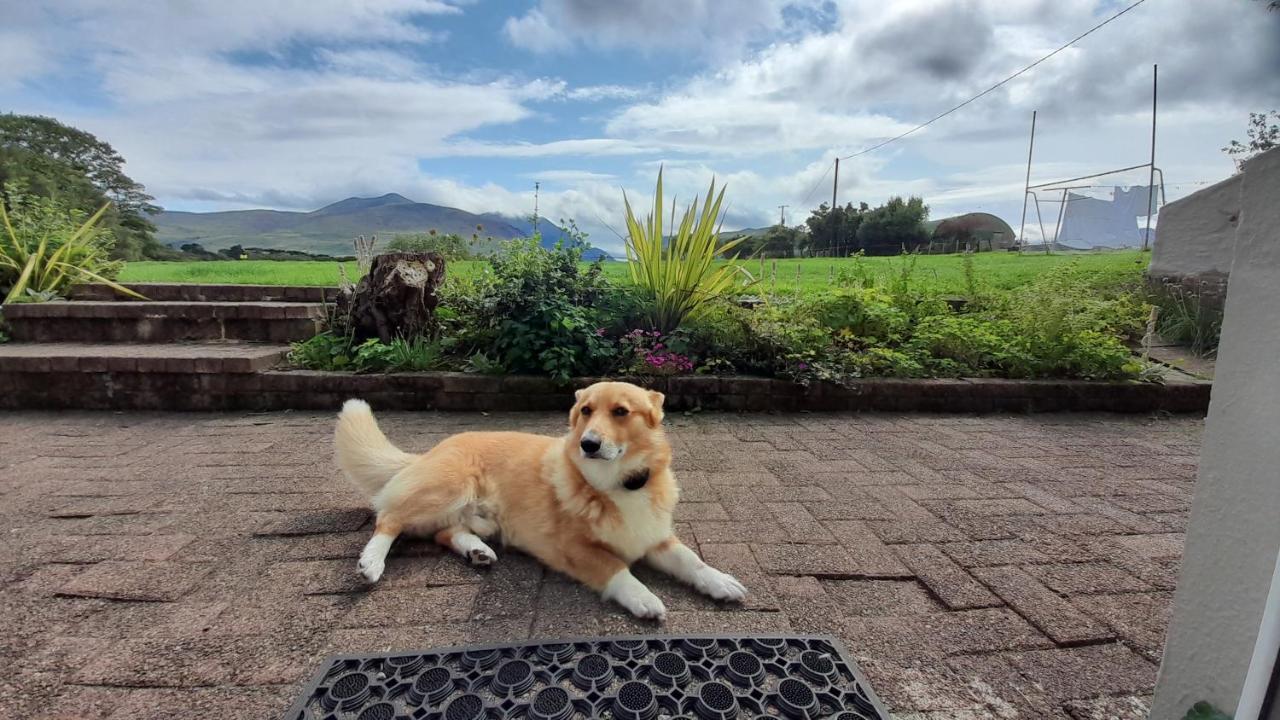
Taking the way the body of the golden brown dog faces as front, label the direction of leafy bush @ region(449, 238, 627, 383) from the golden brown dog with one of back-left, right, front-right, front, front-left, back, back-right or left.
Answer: back-left

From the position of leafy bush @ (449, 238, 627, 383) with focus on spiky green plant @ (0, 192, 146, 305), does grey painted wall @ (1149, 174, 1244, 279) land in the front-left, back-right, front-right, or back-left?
back-right

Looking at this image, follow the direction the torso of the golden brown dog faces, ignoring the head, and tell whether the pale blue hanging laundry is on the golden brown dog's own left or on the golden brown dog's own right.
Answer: on the golden brown dog's own left

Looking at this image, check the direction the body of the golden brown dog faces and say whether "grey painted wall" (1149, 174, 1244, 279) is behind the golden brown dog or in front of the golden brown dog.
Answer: in front

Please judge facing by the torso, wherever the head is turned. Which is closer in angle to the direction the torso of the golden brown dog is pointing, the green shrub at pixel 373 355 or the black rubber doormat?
the black rubber doormat

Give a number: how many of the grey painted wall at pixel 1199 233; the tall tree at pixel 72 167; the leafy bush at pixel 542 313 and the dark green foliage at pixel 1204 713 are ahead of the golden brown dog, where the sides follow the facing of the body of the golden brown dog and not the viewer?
2

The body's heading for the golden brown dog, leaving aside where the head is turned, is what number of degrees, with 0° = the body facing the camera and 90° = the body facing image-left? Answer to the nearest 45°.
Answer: approximately 315°

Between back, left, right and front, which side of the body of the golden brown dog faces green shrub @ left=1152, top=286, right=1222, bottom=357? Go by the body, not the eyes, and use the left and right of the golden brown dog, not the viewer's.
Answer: left

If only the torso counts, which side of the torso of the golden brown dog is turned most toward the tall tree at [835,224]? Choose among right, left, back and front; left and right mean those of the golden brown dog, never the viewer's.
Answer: left

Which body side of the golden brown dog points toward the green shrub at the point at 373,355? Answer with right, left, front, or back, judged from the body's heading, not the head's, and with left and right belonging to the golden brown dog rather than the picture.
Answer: back

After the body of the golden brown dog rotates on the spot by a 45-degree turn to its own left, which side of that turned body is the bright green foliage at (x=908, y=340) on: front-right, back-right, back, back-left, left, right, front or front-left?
front-left

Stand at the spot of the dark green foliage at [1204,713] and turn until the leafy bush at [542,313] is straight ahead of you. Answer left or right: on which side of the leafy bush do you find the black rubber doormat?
left

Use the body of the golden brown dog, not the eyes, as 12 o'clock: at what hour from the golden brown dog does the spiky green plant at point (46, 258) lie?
The spiky green plant is roughly at 6 o'clock from the golden brown dog.
